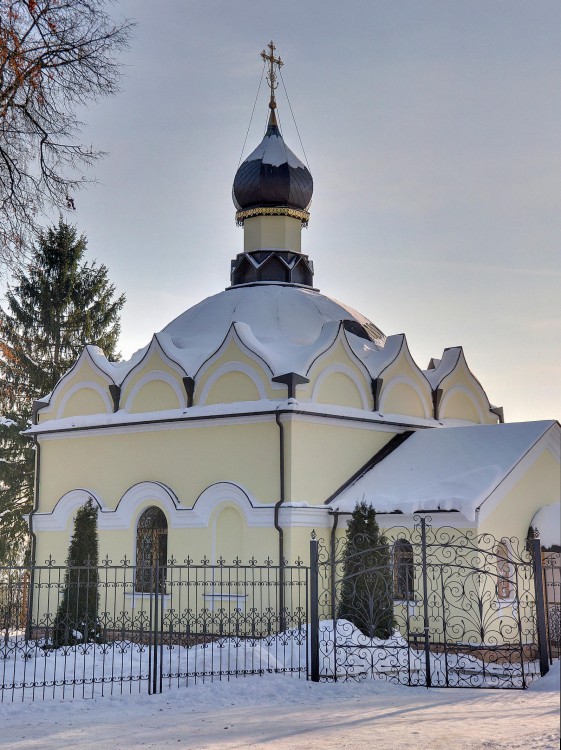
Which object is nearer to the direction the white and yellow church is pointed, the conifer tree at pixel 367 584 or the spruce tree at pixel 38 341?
the conifer tree

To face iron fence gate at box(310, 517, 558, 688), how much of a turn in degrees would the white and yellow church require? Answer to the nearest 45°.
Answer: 0° — it already faces it

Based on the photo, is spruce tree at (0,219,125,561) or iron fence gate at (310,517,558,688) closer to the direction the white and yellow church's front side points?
the iron fence gate

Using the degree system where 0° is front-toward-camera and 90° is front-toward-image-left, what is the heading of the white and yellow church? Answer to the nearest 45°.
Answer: approximately 315°

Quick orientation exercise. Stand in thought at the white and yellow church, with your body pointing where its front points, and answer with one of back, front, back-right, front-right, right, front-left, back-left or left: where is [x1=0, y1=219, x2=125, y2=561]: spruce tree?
back
